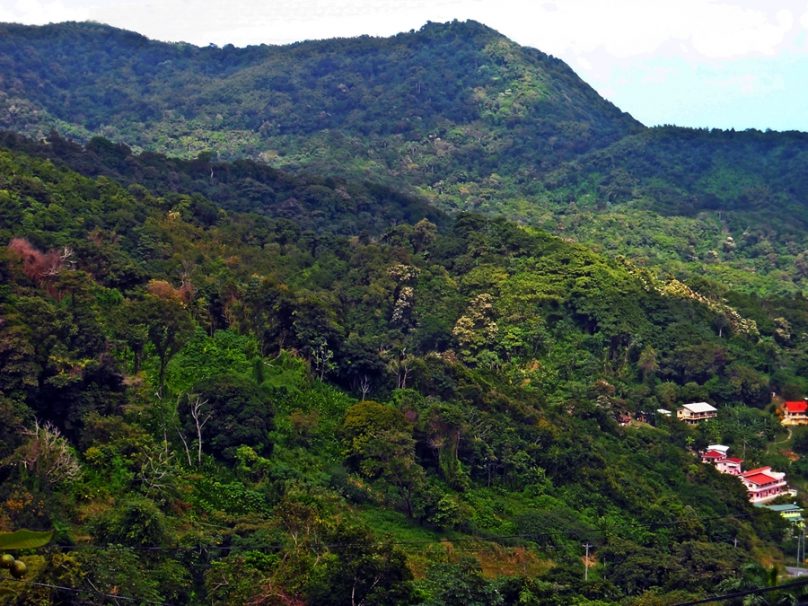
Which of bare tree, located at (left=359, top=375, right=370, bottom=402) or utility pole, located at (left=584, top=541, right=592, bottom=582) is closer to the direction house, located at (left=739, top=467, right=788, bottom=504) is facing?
the utility pole

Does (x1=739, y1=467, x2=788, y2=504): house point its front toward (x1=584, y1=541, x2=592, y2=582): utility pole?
no

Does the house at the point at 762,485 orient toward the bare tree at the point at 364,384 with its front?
no

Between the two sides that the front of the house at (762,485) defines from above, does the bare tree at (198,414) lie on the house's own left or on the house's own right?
on the house's own right

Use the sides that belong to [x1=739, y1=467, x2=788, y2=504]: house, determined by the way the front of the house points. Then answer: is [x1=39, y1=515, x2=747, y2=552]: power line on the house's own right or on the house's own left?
on the house's own right

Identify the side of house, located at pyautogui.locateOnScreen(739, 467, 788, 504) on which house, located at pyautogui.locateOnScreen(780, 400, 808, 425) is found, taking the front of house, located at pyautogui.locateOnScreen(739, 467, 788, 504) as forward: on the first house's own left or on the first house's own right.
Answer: on the first house's own left

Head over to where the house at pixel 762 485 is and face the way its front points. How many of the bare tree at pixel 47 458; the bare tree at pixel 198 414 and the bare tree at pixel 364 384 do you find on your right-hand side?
3

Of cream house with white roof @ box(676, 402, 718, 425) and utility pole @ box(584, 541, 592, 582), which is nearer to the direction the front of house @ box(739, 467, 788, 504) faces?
the utility pole

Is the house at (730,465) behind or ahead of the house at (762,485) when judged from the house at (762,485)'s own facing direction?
behind

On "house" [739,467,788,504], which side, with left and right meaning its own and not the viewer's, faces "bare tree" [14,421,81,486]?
right

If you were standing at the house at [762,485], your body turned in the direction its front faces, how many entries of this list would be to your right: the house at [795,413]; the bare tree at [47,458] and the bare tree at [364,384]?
2

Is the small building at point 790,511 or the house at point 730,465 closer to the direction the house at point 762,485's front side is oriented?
the small building

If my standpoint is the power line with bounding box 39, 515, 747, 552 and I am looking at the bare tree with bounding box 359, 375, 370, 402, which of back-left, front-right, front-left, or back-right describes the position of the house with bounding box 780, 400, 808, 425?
front-right

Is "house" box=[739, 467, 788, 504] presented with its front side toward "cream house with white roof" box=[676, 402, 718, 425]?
no
